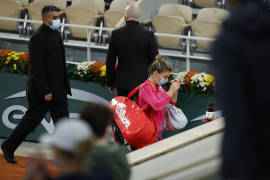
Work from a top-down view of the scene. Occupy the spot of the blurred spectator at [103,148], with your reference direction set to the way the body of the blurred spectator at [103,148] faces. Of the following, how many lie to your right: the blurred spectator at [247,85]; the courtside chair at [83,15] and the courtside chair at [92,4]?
1

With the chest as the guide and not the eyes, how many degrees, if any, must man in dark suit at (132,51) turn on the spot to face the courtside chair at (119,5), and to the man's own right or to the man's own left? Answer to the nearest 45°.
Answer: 0° — they already face it

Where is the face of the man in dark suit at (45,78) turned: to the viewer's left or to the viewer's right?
to the viewer's right

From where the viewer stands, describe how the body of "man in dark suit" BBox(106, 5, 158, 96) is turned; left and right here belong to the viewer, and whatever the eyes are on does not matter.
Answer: facing away from the viewer

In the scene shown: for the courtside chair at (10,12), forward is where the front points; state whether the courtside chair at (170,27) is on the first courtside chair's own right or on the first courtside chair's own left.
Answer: on the first courtside chair's own left

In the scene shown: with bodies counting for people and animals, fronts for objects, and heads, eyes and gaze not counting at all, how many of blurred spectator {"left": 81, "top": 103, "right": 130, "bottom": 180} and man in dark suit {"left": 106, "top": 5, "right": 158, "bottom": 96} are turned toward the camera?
0

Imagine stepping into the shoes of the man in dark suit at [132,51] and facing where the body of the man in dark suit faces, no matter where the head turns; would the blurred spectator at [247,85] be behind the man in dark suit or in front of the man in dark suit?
behind

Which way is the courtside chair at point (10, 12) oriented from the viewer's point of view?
toward the camera

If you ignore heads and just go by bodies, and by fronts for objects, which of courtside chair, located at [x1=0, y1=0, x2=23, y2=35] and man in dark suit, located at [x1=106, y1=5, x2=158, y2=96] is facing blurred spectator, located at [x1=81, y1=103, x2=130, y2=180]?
the courtside chair

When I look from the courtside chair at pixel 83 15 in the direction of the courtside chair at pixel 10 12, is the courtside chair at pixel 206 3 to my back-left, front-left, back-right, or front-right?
back-right

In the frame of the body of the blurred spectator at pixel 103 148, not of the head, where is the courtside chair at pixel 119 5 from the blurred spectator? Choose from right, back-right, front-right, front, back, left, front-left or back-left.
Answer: front-left

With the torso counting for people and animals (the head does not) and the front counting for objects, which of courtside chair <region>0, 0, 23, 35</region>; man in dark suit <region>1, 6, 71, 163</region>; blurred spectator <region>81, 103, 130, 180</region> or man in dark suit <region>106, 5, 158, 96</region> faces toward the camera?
the courtside chair

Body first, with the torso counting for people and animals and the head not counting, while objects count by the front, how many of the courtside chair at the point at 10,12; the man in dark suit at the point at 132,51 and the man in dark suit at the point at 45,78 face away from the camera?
1

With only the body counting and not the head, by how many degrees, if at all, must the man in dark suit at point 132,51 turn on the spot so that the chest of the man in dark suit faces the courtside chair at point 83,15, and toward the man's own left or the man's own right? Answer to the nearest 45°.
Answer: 0° — they already face it

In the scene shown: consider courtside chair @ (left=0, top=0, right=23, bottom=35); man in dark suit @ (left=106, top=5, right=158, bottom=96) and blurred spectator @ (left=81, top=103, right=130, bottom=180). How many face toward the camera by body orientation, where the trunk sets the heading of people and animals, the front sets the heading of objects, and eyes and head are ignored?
1

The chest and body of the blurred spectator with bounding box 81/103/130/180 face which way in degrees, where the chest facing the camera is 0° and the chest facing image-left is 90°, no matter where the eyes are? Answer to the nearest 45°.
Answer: approximately 225°

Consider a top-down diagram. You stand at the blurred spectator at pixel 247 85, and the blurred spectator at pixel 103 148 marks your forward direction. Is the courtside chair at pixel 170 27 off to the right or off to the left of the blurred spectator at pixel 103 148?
right

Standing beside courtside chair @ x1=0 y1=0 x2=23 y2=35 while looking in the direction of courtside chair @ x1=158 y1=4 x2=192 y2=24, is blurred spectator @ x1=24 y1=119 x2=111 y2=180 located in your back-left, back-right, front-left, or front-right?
front-right

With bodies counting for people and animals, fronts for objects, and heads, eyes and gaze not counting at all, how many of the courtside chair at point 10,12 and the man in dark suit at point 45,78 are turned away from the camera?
0

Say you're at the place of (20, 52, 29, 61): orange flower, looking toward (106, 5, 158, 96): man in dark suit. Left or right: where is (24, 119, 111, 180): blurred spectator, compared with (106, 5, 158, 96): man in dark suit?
right

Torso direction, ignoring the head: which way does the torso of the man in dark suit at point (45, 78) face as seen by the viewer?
to the viewer's right

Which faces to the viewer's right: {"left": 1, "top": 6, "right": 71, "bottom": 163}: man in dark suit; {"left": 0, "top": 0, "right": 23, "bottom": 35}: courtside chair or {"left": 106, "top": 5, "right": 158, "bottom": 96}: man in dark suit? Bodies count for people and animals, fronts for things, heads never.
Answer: {"left": 1, "top": 6, "right": 71, "bottom": 163}: man in dark suit
